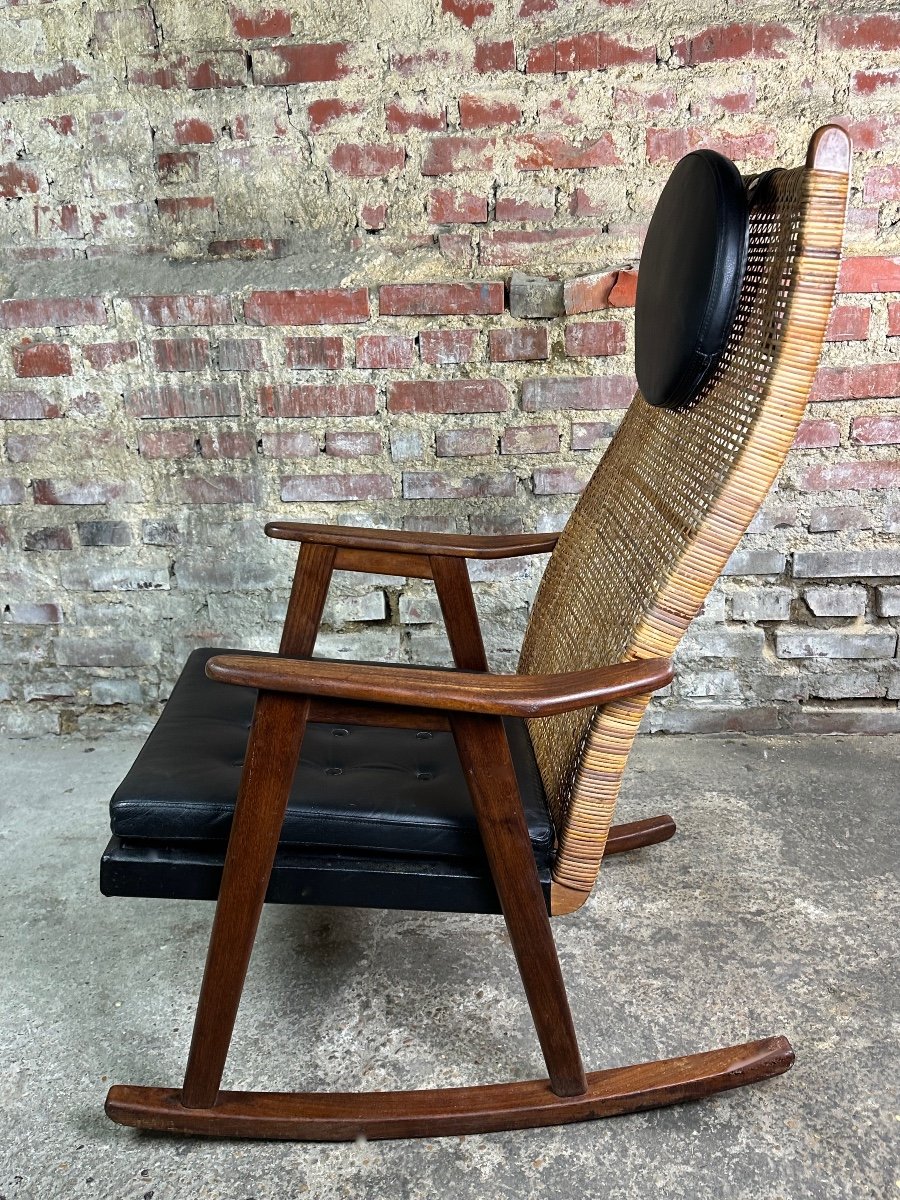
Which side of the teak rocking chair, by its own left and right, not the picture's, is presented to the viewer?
left
